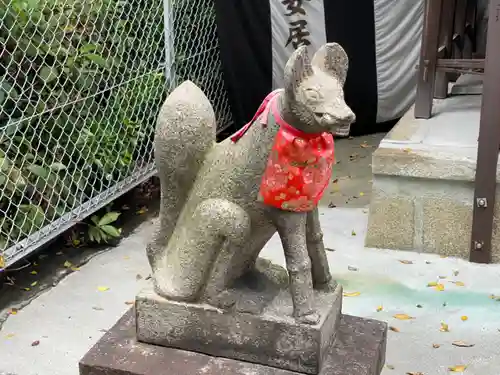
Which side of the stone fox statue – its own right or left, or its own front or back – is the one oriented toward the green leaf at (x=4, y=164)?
back

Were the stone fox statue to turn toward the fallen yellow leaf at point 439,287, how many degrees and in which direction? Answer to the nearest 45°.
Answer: approximately 90° to its left

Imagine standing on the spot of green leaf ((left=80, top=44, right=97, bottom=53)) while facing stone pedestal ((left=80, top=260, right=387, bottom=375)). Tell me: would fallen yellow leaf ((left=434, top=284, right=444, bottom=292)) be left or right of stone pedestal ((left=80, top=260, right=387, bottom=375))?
left

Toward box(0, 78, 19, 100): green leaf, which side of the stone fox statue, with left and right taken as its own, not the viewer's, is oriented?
back

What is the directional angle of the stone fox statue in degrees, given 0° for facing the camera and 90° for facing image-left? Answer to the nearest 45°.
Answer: approximately 315°

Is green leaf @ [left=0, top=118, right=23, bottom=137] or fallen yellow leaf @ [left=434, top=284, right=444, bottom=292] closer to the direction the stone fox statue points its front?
the fallen yellow leaf

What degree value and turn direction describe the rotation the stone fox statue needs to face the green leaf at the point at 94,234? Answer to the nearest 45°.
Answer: approximately 180°

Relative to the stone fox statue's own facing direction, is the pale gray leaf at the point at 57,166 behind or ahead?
behind

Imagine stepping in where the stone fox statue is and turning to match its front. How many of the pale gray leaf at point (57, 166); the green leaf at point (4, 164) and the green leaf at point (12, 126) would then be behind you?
3

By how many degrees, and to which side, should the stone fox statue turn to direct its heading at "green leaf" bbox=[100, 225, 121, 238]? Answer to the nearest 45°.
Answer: approximately 180°
